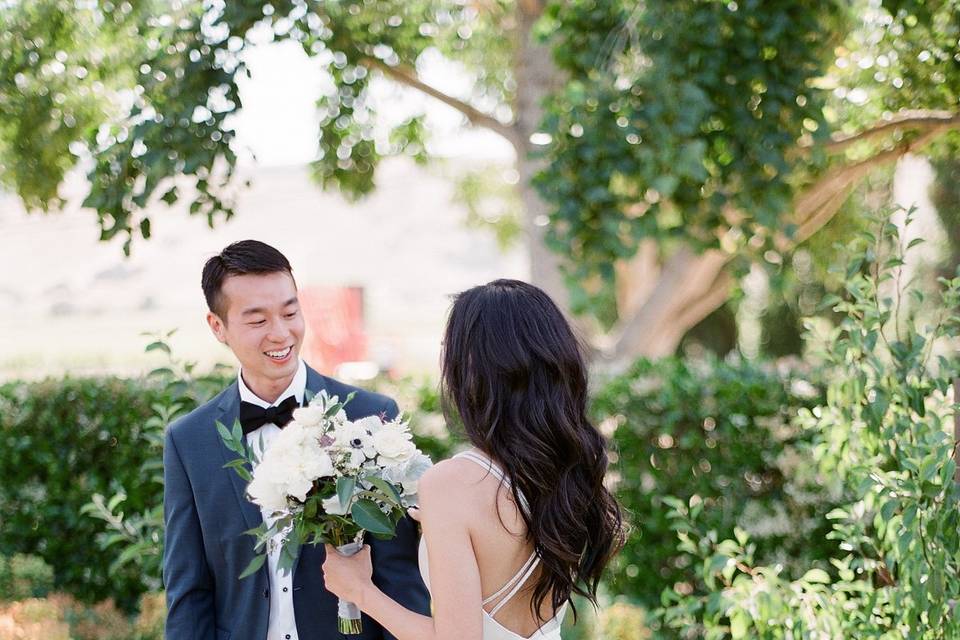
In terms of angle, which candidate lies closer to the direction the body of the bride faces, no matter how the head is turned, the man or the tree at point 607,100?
the man

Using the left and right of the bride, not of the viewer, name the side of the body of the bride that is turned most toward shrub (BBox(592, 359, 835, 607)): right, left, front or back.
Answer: right

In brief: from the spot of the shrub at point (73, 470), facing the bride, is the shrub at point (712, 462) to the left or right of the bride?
left

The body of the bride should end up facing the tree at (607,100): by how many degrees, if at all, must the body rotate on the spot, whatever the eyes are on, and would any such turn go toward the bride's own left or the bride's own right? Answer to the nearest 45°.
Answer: approximately 45° to the bride's own right

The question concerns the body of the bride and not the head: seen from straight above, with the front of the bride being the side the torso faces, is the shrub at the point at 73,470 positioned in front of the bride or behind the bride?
in front

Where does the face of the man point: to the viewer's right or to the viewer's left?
to the viewer's right

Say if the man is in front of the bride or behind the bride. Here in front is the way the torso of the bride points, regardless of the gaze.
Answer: in front

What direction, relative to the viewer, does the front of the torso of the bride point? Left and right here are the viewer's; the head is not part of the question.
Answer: facing away from the viewer and to the left of the viewer

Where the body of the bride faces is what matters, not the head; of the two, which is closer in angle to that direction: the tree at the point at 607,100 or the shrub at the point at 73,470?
the shrub
